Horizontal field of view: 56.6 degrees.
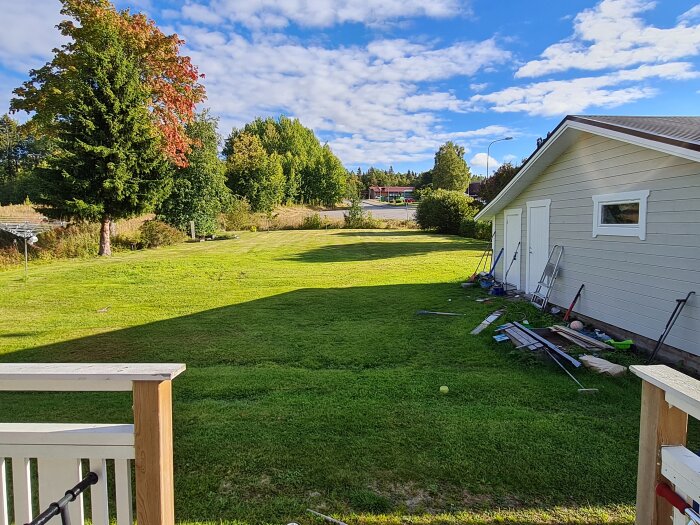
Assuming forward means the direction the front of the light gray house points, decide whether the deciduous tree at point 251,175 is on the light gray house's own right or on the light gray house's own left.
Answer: on the light gray house's own right

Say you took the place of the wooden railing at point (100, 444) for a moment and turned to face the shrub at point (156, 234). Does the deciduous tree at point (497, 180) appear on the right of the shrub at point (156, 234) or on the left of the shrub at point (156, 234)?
right

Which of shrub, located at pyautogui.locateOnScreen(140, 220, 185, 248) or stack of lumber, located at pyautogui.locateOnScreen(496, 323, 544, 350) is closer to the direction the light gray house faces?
the stack of lumber

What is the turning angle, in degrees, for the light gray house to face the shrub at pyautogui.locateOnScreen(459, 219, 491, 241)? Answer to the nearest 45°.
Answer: approximately 135° to its right

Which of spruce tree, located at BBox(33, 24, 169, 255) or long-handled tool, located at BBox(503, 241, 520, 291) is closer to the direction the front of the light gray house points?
the spruce tree

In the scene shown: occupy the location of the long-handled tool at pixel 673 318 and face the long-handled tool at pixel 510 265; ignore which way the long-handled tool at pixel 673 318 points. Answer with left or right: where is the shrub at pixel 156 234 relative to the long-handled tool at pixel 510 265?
left

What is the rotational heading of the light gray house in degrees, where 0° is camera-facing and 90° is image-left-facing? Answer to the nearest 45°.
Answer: approximately 45°

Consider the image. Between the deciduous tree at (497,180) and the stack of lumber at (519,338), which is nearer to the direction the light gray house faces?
the stack of lumber

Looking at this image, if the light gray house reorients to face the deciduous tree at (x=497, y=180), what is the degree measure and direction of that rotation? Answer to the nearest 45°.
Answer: approximately 135° to its right

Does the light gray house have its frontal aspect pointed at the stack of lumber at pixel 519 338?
yes
